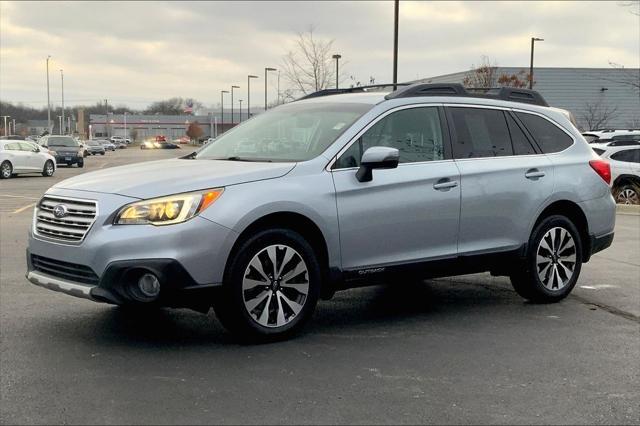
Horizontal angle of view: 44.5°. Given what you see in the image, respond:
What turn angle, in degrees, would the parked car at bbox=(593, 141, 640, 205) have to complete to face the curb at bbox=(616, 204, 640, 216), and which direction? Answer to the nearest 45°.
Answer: approximately 90° to its right

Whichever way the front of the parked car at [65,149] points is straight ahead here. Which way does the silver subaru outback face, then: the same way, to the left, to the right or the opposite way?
to the right

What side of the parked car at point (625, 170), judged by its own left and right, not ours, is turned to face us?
right

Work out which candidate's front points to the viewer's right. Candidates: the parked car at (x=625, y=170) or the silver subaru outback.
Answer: the parked car

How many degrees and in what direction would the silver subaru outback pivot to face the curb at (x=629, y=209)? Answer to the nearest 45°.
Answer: approximately 180°

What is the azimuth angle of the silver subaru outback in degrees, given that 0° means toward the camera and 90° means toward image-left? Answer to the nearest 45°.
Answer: approximately 45°

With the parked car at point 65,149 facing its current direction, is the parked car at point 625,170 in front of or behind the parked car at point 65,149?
in front

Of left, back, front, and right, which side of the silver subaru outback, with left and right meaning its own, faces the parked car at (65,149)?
right

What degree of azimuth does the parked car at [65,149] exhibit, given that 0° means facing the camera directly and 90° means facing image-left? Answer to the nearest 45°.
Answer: approximately 315°
